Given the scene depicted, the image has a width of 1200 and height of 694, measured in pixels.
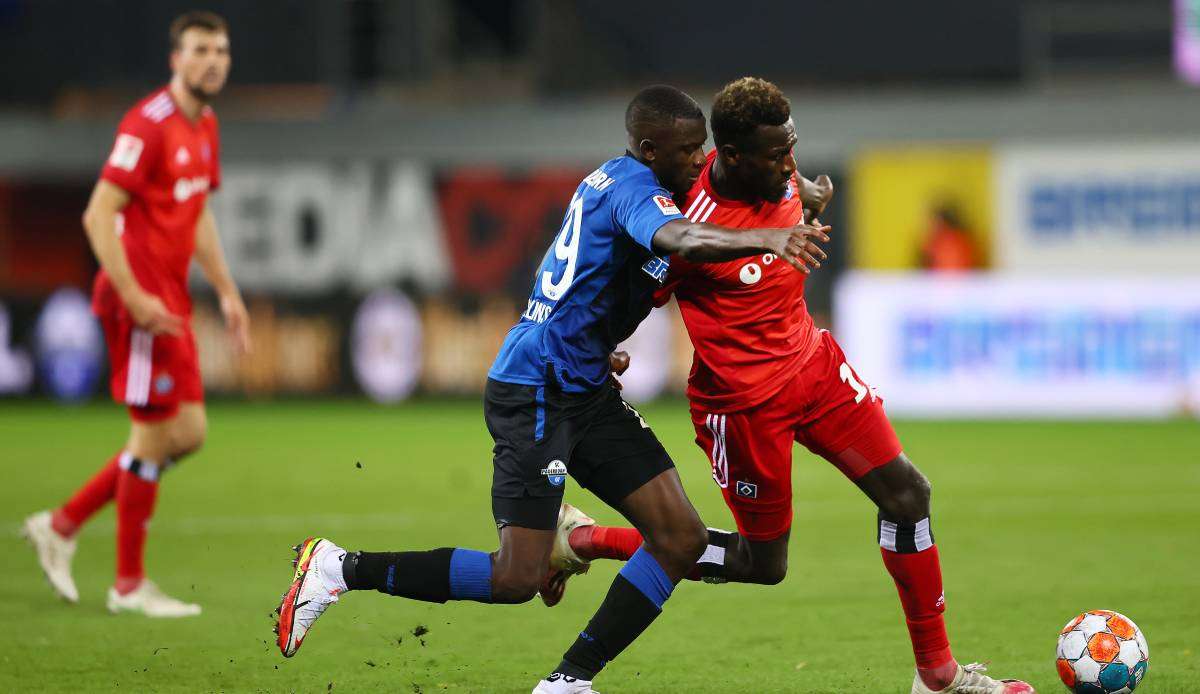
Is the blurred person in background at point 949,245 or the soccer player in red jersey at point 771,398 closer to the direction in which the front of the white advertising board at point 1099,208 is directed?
the soccer player in red jersey

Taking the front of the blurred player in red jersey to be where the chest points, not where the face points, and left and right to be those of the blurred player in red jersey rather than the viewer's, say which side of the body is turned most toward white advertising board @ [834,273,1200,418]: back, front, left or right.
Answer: left

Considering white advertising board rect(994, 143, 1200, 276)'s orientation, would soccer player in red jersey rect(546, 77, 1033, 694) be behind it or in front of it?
in front

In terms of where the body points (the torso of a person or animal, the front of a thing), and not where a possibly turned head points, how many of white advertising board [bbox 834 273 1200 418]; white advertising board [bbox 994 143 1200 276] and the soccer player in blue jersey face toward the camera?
2

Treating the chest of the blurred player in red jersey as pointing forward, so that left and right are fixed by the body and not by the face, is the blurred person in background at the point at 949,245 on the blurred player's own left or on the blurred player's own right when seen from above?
on the blurred player's own left

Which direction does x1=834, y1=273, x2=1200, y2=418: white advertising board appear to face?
toward the camera

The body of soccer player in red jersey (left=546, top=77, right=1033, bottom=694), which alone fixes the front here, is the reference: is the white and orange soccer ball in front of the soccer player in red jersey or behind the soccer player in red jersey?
in front

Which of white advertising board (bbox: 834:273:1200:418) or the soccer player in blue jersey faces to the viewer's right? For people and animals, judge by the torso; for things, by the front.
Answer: the soccer player in blue jersey

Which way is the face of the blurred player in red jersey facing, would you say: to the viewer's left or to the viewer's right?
to the viewer's right

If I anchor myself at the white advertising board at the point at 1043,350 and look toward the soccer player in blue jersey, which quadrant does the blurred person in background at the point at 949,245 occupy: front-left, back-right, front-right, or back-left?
back-right

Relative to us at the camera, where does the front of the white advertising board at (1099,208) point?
facing the viewer

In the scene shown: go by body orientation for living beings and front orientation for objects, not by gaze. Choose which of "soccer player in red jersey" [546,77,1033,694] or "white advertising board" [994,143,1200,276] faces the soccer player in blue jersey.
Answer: the white advertising board

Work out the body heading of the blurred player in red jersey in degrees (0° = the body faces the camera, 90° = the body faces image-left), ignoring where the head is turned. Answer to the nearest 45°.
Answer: approximately 315°
